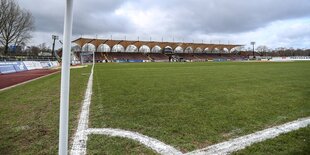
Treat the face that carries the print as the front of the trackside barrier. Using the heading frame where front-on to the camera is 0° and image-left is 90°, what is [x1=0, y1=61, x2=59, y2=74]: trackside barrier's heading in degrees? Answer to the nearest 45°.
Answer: approximately 315°

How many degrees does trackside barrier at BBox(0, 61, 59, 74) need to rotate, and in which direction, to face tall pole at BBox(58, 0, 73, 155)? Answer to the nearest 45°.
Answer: approximately 45° to its right

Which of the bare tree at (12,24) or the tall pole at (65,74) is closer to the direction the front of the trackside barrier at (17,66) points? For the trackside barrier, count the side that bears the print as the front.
the tall pole

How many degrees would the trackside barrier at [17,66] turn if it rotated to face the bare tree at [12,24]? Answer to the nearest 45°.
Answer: approximately 135° to its left
